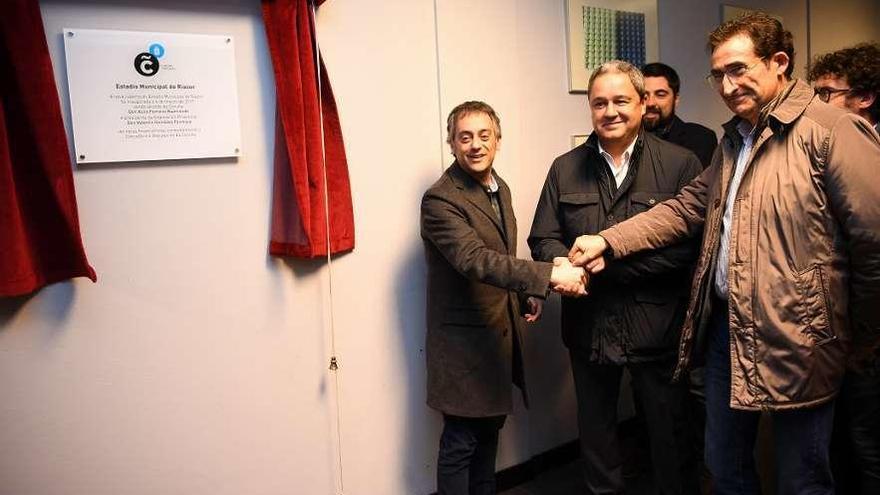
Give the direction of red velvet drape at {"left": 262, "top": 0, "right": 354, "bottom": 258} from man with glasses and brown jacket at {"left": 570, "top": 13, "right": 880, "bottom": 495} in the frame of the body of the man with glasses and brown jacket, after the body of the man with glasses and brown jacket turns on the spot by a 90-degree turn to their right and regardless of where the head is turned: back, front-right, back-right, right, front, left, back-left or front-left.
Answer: front-left

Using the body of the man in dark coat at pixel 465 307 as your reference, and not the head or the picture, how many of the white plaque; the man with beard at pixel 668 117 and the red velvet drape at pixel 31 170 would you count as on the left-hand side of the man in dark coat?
1

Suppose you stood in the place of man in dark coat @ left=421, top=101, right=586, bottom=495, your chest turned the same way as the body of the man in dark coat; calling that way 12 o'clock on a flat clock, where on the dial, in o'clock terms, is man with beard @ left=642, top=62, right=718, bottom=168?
The man with beard is roughly at 9 o'clock from the man in dark coat.

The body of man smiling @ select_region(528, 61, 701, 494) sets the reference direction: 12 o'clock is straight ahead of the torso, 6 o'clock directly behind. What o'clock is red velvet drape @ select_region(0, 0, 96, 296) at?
The red velvet drape is roughly at 2 o'clock from the man smiling.

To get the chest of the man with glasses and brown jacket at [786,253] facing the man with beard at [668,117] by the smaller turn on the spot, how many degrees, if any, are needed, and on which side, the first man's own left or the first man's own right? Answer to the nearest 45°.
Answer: approximately 135° to the first man's own right

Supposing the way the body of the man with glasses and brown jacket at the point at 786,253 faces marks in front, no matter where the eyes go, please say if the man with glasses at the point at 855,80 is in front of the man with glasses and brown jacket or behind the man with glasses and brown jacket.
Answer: behind

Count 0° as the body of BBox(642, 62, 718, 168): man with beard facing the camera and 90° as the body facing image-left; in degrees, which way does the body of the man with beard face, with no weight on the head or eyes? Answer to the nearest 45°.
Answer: approximately 45°

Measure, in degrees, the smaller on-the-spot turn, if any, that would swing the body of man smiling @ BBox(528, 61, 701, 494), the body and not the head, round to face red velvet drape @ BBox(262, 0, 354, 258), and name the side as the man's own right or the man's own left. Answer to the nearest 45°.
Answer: approximately 90° to the man's own right

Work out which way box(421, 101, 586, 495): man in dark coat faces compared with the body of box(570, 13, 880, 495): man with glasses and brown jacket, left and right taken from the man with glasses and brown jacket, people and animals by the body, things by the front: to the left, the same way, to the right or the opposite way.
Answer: to the left

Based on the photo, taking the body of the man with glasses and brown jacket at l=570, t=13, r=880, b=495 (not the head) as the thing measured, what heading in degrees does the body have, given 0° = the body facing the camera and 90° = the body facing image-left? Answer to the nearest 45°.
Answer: approximately 45°
